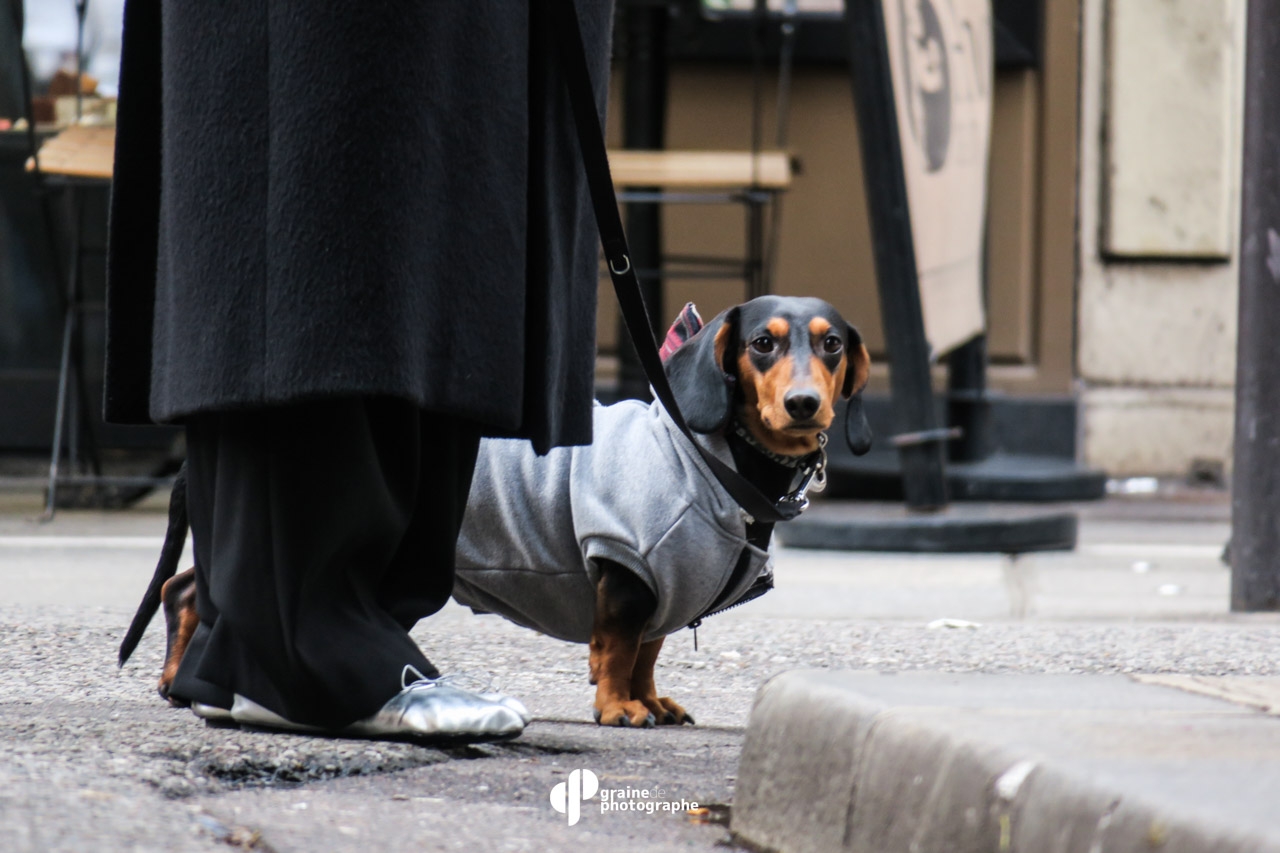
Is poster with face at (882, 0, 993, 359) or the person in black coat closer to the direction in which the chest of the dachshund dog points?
the poster with face

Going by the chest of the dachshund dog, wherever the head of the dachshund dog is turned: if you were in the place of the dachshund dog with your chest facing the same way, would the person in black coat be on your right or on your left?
on your right

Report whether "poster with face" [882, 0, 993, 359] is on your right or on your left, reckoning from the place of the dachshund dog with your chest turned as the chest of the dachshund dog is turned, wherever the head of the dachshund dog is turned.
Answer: on your left

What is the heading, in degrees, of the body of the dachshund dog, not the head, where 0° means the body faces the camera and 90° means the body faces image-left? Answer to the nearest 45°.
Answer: approximately 270°

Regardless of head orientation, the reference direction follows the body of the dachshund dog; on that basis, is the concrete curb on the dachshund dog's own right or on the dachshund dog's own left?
on the dachshund dog's own right
